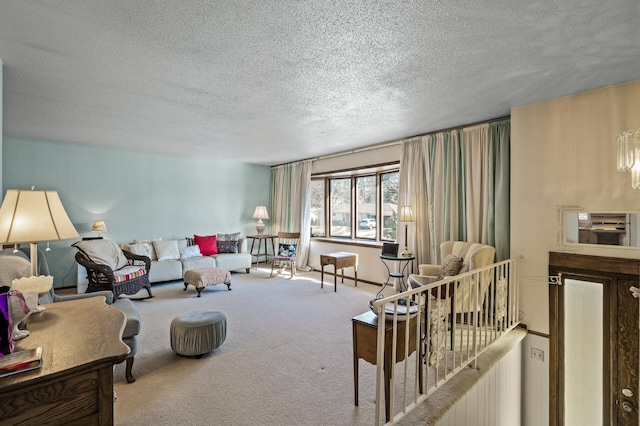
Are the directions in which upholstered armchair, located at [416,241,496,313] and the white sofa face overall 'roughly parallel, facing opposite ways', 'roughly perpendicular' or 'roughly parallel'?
roughly perpendicular

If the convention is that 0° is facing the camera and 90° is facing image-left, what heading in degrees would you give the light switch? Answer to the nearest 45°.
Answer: approximately 45°

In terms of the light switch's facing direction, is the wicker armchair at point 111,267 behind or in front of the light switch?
in front

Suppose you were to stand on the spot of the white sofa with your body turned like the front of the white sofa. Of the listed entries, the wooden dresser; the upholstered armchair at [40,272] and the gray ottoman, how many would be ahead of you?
3

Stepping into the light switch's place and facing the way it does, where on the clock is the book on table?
The book on table is roughly at 11 o'clock from the light switch.

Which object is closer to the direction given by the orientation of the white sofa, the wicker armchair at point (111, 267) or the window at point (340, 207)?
the wicker armchair

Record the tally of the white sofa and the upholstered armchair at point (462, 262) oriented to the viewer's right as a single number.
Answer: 0

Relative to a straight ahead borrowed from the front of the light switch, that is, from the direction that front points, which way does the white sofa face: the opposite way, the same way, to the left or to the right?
to the left

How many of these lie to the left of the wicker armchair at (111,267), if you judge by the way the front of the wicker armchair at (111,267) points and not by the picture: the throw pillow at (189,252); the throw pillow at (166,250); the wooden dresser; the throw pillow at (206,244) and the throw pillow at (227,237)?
4

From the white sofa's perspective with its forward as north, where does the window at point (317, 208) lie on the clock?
The window is roughly at 9 o'clock from the white sofa.

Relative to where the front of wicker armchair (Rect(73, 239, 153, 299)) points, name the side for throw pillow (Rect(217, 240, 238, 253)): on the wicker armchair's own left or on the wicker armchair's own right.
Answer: on the wicker armchair's own left

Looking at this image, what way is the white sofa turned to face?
toward the camera

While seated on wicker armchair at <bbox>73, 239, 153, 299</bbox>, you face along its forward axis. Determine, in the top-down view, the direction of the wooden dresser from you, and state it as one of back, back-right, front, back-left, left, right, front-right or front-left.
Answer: front-right

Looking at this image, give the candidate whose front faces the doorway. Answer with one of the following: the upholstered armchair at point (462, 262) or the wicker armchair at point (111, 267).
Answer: the wicker armchair at point (111, 267)

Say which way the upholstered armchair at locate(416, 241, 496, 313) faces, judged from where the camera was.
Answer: facing the viewer and to the left of the viewer

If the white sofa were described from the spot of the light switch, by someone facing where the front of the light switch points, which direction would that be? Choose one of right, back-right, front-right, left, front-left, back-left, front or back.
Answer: front-right

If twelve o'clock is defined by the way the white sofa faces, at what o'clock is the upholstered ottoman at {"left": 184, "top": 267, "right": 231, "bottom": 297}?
The upholstered ottoman is roughly at 11 o'clock from the white sofa.

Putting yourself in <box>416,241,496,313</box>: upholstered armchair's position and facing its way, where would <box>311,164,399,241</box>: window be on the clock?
The window is roughly at 3 o'clock from the upholstered armchair.
